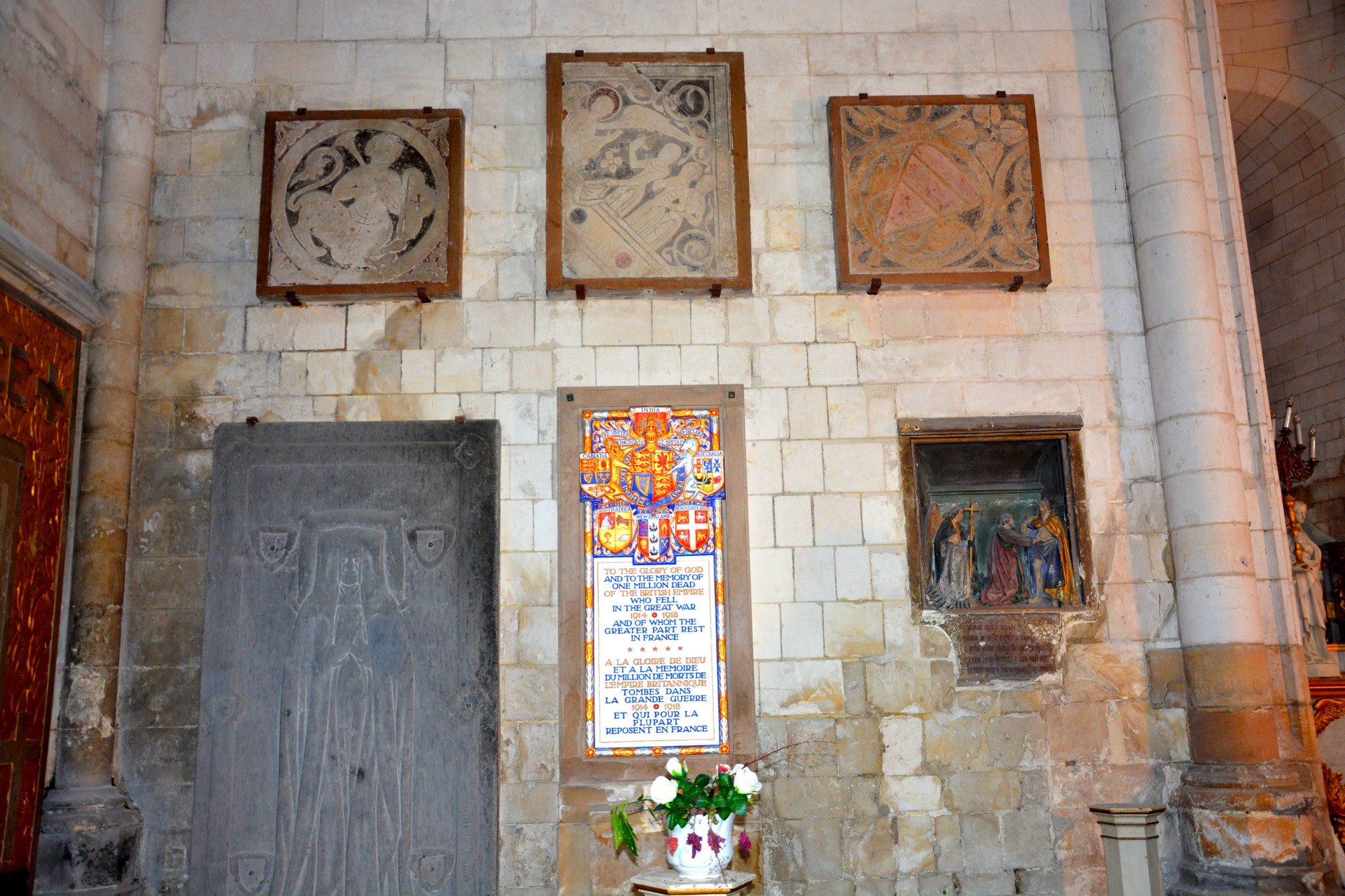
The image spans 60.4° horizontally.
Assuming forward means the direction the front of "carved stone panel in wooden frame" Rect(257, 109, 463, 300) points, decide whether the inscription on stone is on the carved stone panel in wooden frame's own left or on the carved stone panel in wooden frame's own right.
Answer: on the carved stone panel in wooden frame's own left

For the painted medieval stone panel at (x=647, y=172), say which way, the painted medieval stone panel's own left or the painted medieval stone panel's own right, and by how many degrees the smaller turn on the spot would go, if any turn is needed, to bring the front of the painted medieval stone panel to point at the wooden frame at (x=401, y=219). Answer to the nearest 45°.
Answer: approximately 90° to the painted medieval stone panel's own right

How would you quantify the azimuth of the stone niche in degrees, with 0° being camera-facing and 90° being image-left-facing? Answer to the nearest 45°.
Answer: approximately 0°

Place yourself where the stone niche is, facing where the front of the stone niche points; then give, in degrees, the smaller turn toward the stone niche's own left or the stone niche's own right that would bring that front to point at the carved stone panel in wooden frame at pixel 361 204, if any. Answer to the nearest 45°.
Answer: approximately 90° to the stone niche's own right

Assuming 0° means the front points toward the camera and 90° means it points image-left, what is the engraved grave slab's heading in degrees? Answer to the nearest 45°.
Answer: approximately 0°

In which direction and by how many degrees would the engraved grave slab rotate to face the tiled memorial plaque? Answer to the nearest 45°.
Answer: approximately 90° to its left

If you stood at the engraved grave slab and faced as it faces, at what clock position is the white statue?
The white statue is roughly at 9 o'clock from the engraved grave slab.

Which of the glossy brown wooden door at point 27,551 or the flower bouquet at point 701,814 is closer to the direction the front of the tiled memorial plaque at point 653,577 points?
the flower bouquet
